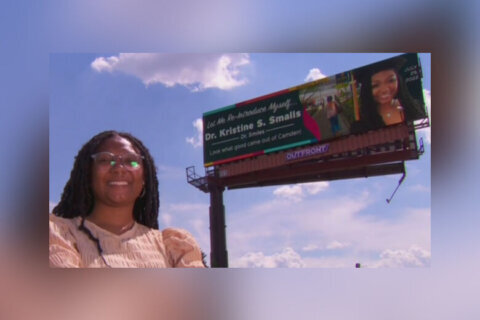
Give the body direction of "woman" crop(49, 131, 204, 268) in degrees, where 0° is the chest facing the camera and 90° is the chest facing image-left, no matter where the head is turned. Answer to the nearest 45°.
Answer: approximately 0°
